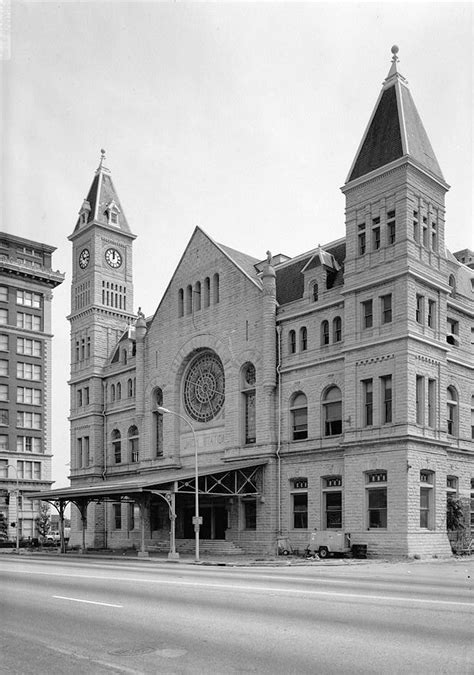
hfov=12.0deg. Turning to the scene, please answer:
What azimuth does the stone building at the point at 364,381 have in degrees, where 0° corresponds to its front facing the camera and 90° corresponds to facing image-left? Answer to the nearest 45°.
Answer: approximately 45°
